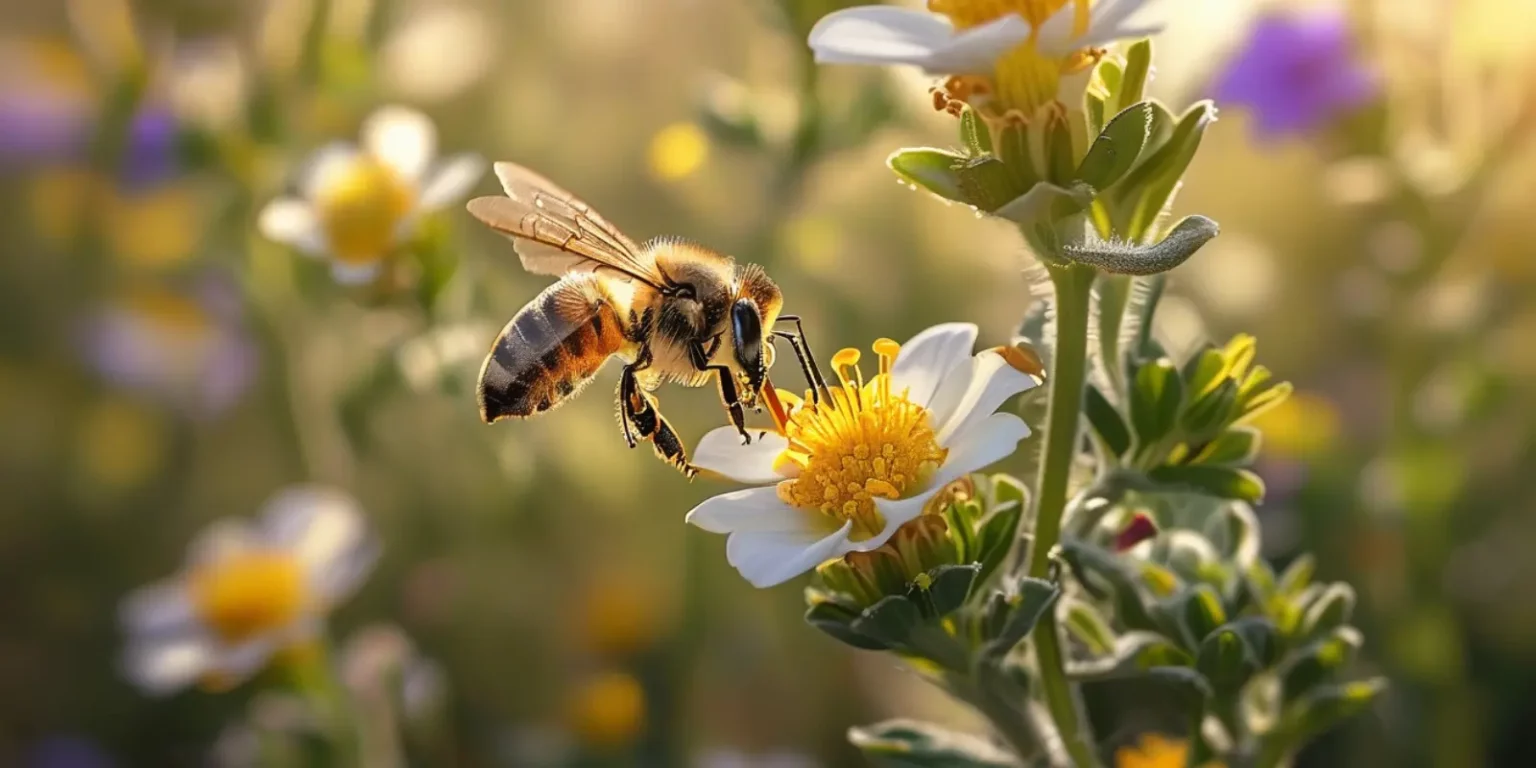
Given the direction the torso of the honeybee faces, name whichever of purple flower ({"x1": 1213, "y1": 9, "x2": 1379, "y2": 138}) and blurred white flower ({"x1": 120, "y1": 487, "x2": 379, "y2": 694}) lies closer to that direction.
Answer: the purple flower

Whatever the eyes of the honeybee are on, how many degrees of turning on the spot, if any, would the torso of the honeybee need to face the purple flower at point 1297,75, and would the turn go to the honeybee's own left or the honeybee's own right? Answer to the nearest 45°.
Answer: approximately 45° to the honeybee's own left

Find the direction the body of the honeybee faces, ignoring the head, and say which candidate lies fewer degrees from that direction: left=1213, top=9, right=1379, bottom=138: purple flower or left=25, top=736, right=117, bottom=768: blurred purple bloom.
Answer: the purple flower

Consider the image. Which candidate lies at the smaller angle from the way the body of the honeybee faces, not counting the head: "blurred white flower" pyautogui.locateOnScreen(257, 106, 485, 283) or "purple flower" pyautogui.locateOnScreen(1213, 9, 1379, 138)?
the purple flower

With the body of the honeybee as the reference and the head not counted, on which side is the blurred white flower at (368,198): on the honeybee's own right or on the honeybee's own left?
on the honeybee's own left

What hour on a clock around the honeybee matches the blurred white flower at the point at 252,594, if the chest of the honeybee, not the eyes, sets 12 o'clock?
The blurred white flower is roughly at 8 o'clock from the honeybee.

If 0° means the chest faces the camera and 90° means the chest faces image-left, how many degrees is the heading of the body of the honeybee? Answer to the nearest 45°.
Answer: approximately 270°

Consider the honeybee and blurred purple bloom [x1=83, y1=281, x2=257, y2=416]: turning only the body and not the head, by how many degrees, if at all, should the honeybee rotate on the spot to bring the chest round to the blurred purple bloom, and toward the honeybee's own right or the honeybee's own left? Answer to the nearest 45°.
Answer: approximately 135° to the honeybee's own left
